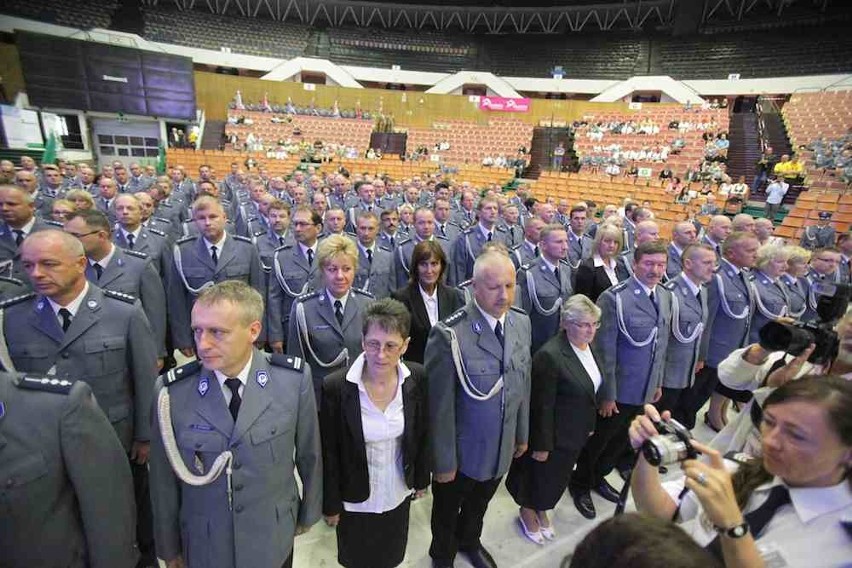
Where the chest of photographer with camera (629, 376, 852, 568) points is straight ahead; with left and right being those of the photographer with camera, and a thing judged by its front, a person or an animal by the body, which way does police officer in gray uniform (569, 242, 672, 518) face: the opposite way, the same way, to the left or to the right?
to the left

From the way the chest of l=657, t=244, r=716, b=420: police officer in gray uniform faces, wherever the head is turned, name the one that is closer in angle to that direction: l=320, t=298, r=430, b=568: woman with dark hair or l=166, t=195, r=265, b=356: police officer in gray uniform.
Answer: the woman with dark hair

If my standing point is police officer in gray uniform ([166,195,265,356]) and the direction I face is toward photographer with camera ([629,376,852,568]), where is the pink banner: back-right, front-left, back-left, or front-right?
back-left

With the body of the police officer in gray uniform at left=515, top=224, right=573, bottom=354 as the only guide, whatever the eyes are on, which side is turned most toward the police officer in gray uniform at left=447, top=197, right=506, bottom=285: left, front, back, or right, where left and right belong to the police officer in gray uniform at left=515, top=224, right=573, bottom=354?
back

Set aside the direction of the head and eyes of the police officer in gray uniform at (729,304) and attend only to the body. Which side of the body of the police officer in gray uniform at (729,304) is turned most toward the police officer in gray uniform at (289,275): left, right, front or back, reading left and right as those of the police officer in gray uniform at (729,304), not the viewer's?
right

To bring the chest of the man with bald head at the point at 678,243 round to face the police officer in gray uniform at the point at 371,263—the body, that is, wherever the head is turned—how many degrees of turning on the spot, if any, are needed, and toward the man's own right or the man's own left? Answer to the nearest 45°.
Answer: approximately 90° to the man's own right

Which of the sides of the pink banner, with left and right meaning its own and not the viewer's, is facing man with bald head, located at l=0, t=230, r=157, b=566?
front

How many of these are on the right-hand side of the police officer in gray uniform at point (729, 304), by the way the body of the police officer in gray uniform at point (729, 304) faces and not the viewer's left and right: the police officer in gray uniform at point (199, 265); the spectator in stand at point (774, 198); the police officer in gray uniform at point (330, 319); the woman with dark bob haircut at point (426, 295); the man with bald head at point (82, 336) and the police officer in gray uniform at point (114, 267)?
5

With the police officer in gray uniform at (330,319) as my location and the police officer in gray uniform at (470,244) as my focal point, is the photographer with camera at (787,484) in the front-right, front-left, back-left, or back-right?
back-right

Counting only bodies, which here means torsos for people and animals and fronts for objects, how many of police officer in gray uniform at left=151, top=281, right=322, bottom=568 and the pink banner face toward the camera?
2

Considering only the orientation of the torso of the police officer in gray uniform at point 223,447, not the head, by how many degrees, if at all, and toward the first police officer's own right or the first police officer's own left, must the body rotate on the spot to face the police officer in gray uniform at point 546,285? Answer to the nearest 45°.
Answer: approximately 135° to the first police officer's own left

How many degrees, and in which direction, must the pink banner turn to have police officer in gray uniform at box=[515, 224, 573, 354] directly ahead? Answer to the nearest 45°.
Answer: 0° — it already faces them
